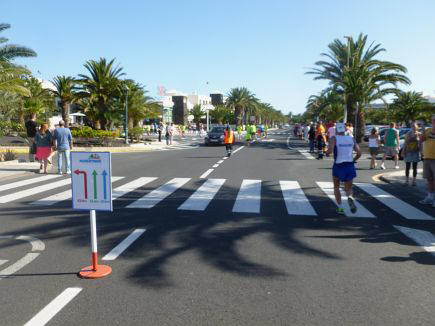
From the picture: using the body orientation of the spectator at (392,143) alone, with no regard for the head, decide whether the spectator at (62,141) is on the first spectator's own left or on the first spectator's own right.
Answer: on the first spectator's own left

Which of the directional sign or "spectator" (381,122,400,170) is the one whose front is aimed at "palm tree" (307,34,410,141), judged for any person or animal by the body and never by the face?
the spectator

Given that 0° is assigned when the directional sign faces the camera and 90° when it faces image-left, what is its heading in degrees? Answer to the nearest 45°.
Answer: approximately 0°

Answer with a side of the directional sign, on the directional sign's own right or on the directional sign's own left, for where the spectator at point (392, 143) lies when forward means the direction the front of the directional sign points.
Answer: on the directional sign's own left

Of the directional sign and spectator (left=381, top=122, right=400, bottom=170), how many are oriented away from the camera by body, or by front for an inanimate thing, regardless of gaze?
1

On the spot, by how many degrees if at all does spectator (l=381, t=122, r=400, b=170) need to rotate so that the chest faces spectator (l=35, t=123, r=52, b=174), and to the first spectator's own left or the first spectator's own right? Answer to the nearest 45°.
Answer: approximately 135° to the first spectator's own left

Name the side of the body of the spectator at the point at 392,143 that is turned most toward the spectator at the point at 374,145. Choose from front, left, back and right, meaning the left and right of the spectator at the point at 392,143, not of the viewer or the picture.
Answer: left

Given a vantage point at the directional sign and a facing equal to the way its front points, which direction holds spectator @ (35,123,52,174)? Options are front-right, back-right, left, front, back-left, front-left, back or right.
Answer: back

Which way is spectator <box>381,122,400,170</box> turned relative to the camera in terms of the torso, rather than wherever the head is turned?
away from the camera
